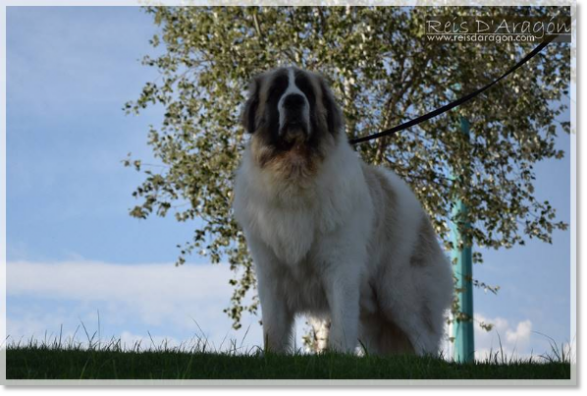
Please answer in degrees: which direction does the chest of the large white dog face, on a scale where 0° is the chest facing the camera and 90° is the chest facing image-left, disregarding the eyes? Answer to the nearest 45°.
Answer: approximately 45°

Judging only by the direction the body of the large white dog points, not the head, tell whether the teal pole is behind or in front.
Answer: behind

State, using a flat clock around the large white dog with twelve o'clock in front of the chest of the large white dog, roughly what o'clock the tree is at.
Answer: The tree is roughly at 5 o'clock from the large white dog.
